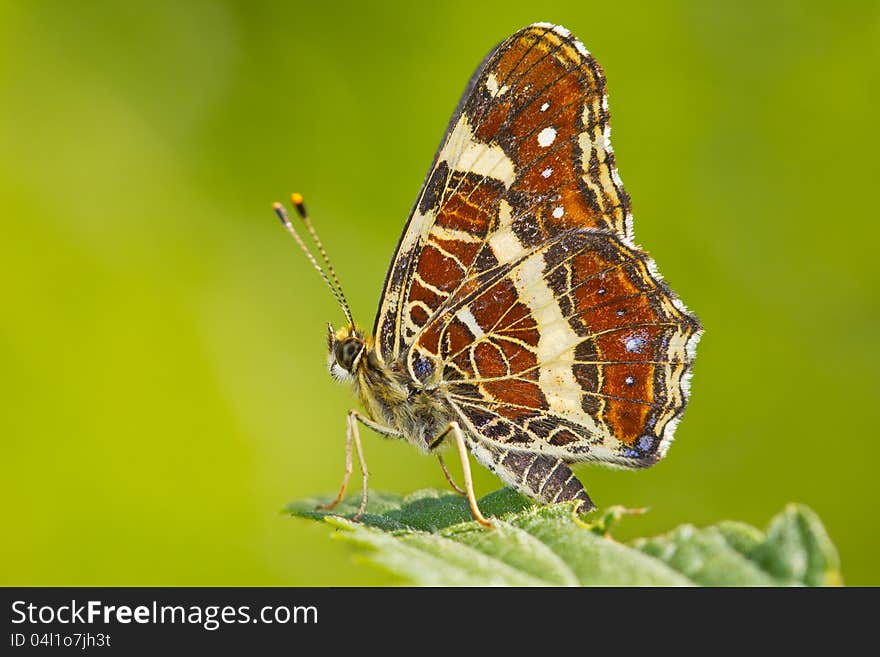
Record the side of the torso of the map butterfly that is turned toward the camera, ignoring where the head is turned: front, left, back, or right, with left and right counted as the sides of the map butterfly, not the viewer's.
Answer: left
